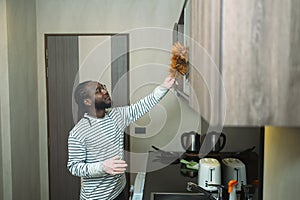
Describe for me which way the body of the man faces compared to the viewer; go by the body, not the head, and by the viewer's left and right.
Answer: facing the viewer and to the right of the viewer

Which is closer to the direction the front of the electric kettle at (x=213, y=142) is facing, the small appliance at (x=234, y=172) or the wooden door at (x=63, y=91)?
the wooden door

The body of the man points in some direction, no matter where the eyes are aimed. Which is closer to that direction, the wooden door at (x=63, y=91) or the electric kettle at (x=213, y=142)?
the electric kettle

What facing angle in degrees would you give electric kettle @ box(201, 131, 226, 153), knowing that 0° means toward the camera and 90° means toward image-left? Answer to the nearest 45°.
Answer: approximately 90°

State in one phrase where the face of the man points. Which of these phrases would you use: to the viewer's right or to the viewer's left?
to the viewer's right

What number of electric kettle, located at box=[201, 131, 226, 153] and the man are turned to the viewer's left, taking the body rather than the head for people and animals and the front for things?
1
